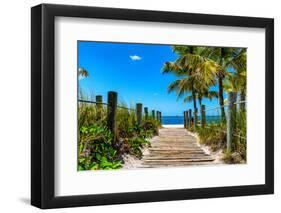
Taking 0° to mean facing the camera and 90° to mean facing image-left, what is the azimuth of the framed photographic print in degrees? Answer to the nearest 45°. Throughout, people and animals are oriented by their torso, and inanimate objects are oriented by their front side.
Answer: approximately 315°
